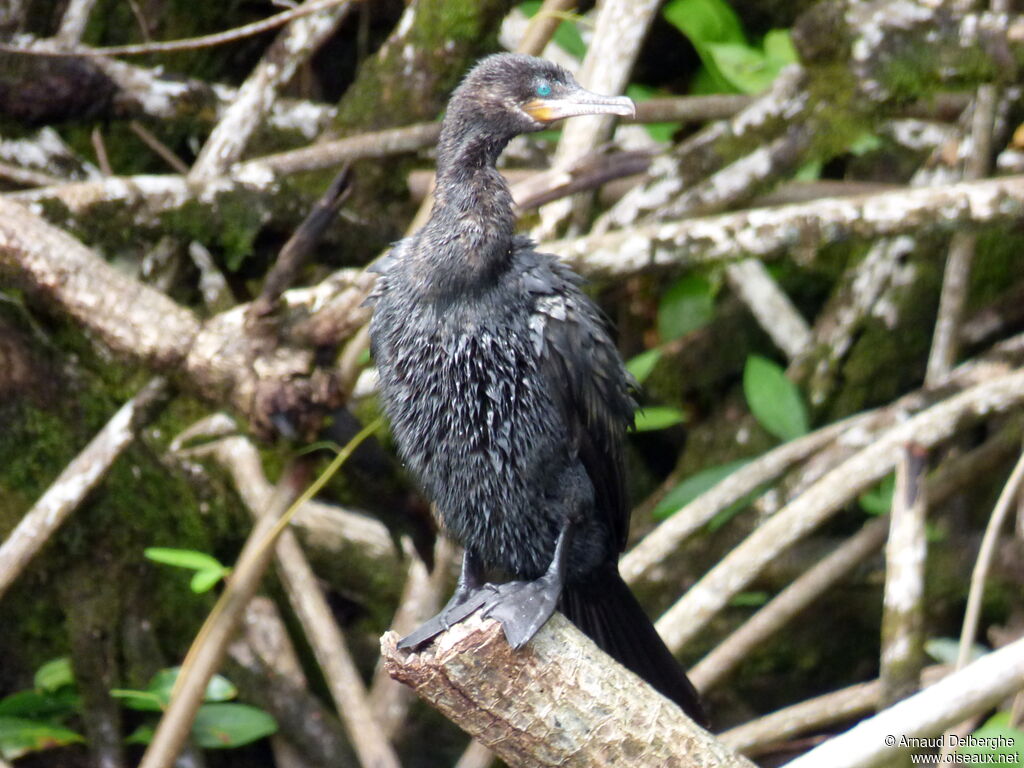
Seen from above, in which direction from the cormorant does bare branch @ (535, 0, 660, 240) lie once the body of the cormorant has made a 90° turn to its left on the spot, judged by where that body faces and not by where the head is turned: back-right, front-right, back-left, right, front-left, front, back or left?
back-left

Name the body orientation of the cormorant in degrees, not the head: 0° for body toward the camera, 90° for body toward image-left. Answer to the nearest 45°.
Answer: approximately 45°

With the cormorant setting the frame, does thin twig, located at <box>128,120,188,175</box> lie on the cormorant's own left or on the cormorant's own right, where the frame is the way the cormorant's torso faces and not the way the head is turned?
on the cormorant's own right

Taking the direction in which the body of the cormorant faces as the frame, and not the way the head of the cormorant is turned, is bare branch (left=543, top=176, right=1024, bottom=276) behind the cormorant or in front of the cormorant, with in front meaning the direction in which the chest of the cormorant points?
behind

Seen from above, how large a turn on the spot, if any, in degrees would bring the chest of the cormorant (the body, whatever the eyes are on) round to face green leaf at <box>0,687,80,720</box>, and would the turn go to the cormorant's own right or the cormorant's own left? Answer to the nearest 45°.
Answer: approximately 90° to the cormorant's own right

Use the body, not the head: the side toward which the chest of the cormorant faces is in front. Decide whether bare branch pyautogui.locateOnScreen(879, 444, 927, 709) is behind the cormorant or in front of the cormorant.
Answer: behind

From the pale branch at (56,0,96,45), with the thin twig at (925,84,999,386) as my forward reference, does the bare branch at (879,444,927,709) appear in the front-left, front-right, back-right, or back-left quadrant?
front-right

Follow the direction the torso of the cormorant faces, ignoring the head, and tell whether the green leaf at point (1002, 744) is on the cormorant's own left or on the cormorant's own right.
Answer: on the cormorant's own left

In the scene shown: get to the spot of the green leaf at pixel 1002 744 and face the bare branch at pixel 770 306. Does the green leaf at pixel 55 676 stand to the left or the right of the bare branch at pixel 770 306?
left

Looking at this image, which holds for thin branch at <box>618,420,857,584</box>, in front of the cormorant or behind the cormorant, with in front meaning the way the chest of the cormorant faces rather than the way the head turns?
behind

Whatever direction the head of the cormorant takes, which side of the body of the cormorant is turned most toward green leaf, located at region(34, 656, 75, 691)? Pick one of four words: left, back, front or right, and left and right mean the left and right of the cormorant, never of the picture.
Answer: right
